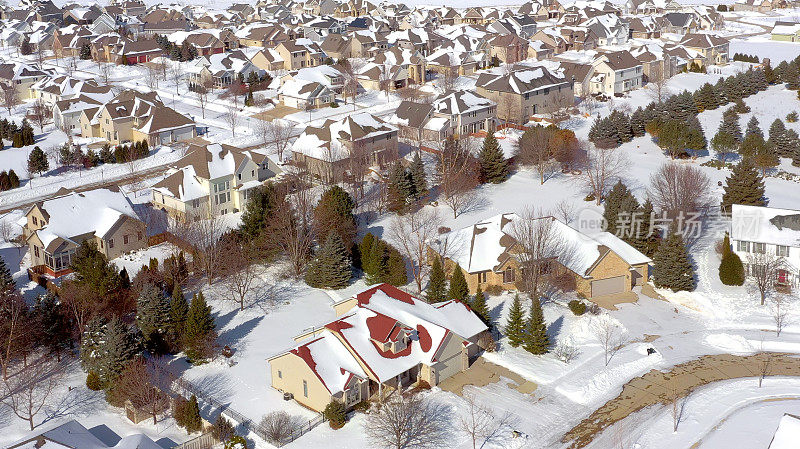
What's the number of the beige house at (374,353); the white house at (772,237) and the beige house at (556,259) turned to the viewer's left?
0

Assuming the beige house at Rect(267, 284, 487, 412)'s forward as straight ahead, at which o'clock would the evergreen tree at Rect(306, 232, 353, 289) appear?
The evergreen tree is roughly at 7 o'clock from the beige house.

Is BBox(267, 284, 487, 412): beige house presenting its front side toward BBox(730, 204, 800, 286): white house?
no

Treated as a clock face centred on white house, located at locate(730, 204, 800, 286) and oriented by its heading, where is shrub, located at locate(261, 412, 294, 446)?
The shrub is roughly at 1 o'clock from the white house.

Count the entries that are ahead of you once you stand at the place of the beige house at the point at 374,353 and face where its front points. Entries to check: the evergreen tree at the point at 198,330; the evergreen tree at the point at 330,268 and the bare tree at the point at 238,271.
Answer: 0

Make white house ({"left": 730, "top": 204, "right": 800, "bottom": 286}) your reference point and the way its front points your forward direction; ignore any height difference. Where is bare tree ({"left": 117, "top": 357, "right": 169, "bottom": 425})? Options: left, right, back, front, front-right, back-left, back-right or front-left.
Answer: front-right

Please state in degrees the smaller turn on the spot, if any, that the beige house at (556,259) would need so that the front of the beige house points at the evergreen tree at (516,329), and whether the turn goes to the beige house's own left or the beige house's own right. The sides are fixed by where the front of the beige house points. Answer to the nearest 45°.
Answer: approximately 45° to the beige house's own right

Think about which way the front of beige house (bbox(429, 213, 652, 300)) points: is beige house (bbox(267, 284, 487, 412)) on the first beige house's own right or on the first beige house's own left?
on the first beige house's own right

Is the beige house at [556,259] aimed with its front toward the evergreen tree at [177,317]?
no

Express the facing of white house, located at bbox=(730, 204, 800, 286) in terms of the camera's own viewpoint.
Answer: facing the viewer

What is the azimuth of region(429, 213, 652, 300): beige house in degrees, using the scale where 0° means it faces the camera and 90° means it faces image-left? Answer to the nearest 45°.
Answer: approximately 315°

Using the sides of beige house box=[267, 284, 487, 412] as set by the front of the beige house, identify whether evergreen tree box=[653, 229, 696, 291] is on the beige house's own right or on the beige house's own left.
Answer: on the beige house's own left

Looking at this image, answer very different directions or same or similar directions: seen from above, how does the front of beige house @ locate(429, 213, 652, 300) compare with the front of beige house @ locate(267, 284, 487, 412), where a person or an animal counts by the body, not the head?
same or similar directions

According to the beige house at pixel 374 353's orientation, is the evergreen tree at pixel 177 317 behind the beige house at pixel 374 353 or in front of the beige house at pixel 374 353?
behind

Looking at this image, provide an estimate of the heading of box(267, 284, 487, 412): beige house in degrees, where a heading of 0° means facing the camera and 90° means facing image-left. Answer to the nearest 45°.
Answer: approximately 315°

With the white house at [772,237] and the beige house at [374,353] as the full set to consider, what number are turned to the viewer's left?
0

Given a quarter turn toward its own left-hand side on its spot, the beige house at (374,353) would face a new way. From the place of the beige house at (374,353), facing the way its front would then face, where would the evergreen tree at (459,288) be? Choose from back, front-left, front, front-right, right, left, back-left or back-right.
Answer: front

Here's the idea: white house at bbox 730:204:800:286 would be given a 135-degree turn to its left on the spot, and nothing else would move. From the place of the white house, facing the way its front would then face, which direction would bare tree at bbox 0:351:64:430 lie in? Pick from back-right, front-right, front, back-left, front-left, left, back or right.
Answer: back

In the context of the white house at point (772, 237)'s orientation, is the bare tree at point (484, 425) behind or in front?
in front

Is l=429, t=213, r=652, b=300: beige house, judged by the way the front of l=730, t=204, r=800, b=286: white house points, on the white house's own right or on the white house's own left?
on the white house's own right

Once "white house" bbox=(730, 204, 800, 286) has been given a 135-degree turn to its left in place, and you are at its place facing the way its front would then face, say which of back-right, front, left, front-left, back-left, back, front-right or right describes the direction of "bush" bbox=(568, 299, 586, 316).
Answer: back

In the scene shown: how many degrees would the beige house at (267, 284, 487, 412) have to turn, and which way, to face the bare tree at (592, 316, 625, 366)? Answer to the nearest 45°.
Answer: approximately 45° to its left

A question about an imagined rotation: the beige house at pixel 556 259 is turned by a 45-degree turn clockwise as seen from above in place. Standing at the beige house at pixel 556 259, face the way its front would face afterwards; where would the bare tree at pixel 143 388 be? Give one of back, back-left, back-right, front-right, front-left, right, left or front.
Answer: front-right
